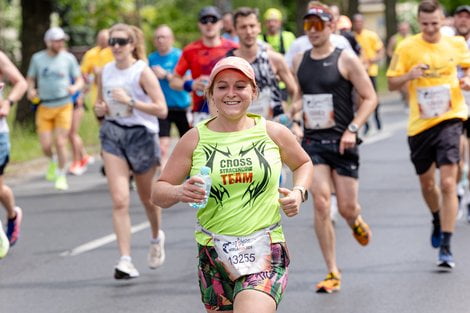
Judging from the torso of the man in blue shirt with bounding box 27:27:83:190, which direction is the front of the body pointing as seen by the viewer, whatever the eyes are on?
toward the camera

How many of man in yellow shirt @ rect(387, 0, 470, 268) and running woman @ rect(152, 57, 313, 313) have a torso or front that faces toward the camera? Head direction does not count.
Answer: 2

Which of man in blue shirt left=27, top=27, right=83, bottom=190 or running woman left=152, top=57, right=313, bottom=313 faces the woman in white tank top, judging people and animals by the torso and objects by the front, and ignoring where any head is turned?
the man in blue shirt

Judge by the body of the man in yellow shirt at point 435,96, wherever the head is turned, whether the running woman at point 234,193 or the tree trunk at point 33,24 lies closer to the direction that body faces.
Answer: the running woman

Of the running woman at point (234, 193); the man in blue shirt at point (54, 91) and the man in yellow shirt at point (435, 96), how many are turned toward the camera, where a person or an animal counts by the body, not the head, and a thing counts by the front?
3

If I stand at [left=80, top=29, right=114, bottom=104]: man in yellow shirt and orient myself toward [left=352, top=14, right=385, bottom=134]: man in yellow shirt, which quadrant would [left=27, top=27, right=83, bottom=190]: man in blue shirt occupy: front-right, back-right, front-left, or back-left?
back-right

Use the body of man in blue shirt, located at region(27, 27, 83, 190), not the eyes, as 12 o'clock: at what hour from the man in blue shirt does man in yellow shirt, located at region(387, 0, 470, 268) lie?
The man in yellow shirt is roughly at 11 o'clock from the man in blue shirt.

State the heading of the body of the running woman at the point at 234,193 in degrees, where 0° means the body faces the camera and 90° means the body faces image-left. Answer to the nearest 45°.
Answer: approximately 0°

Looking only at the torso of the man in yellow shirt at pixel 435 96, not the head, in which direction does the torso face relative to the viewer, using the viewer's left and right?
facing the viewer

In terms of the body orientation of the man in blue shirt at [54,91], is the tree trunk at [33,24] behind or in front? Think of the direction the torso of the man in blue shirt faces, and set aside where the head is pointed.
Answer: behind
